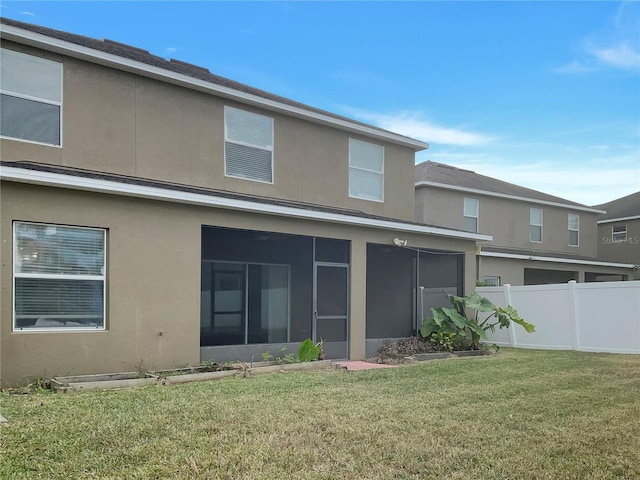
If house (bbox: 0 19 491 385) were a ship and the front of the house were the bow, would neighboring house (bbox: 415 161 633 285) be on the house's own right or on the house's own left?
on the house's own right

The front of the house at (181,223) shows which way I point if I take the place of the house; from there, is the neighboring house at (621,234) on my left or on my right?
on my right

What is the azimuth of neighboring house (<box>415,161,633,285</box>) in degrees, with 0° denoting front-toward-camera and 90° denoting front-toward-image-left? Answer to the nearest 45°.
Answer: approximately 135°

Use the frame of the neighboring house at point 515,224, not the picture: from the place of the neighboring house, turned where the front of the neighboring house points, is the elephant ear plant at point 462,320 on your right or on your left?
on your left
